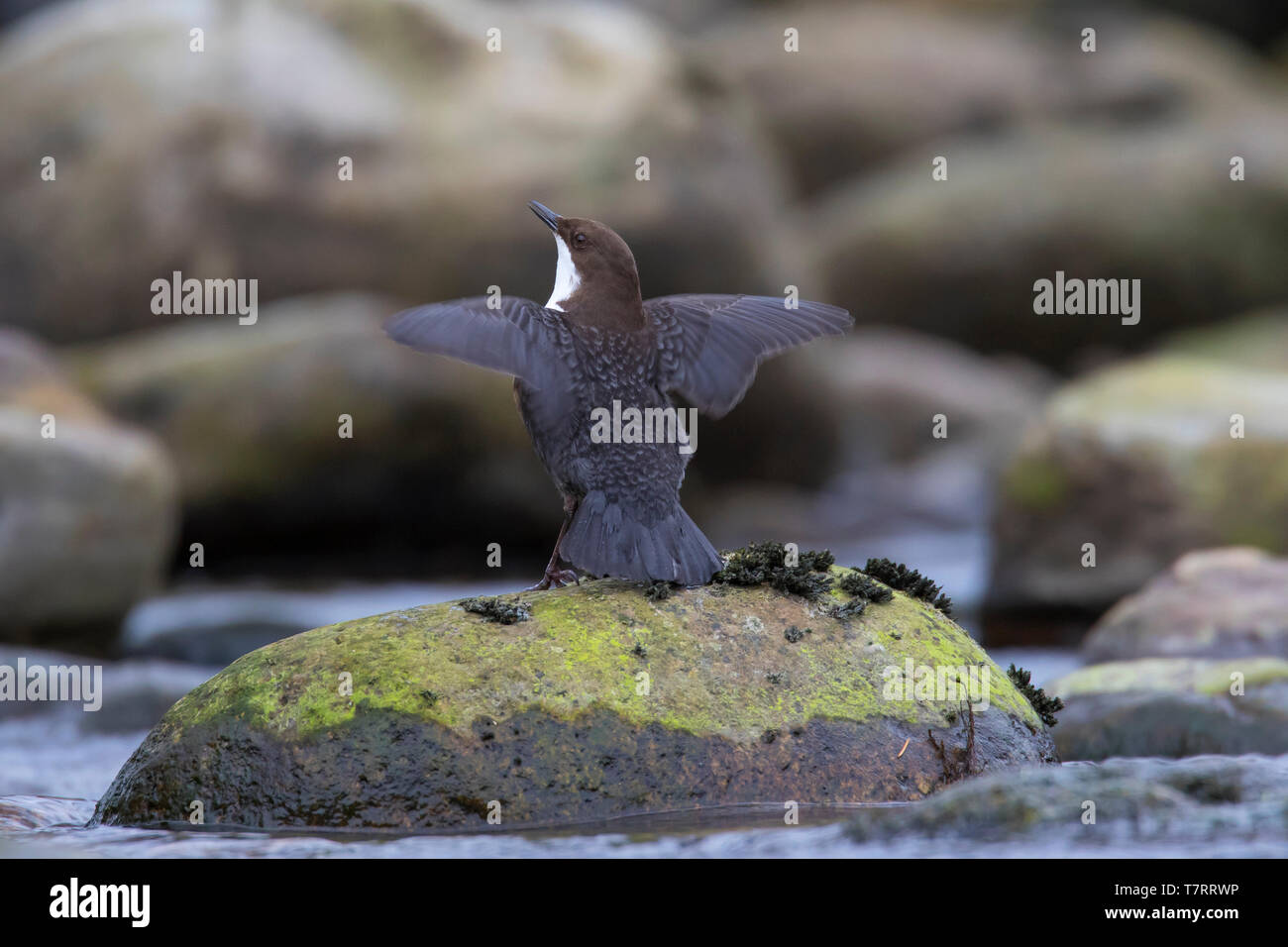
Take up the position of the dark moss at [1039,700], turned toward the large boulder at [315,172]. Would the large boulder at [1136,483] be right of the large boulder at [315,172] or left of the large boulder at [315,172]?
right

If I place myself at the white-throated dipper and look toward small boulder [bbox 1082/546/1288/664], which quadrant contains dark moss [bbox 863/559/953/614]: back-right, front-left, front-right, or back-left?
front-right

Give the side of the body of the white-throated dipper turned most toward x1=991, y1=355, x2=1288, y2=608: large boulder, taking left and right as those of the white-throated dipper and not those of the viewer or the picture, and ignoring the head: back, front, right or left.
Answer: right

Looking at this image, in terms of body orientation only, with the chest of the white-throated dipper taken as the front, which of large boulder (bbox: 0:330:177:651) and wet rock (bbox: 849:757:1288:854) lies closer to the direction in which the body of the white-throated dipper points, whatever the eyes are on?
the large boulder

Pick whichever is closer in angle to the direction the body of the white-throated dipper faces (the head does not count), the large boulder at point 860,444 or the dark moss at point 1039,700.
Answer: the large boulder

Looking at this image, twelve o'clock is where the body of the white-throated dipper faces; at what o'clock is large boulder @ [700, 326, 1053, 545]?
The large boulder is roughly at 2 o'clock from the white-throated dipper.

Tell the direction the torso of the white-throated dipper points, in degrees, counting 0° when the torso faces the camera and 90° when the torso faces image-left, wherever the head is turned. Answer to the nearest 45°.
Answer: approximately 135°

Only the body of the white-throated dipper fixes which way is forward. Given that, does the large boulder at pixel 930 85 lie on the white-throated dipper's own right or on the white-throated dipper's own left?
on the white-throated dipper's own right

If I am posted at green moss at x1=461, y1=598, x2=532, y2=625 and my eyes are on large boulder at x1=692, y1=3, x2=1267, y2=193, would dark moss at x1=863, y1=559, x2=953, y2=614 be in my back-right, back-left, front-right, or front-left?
front-right

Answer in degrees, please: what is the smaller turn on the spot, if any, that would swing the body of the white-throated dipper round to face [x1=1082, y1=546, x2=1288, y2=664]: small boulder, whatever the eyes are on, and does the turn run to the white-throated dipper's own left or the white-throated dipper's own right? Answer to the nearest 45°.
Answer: approximately 90° to the white-throated dipper's own right

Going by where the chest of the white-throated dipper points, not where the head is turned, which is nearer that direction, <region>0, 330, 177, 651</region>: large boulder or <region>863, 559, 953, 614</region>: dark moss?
the large boulder

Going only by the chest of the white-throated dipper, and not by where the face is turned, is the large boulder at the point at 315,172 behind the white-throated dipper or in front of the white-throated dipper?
in front
